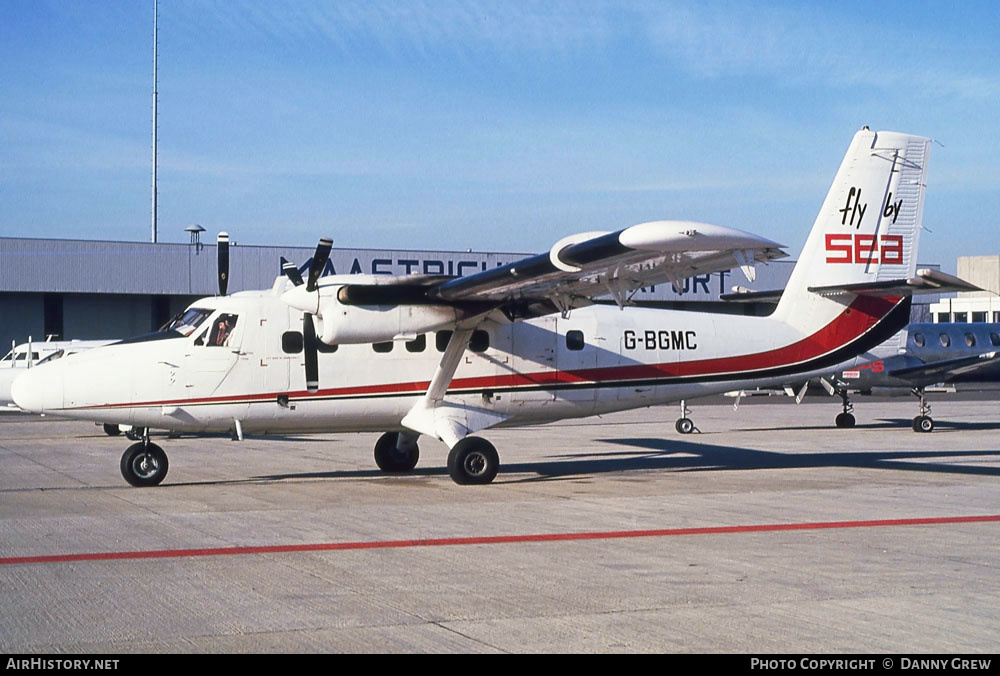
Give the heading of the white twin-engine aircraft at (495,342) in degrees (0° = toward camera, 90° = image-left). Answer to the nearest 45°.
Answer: approximately 90°
